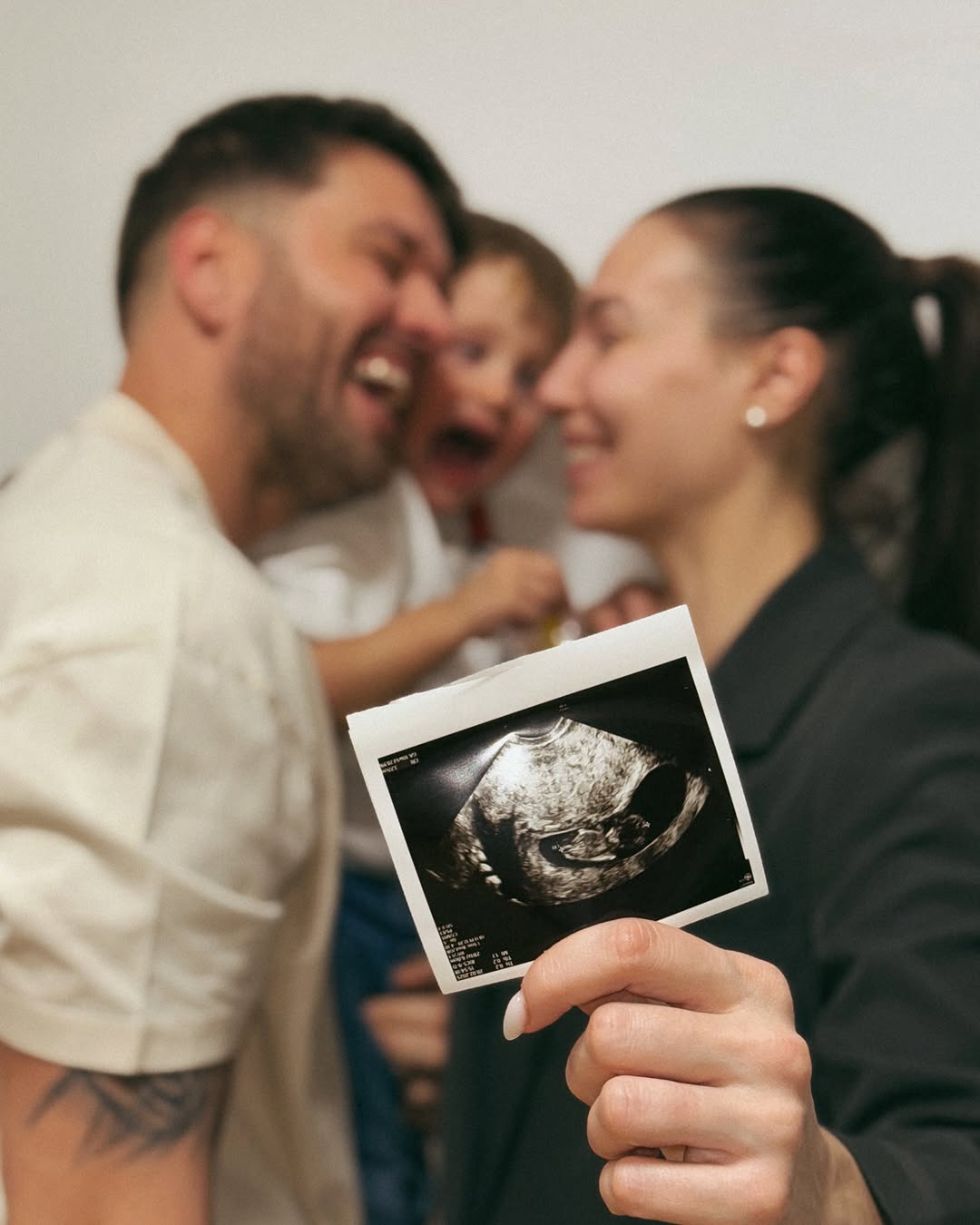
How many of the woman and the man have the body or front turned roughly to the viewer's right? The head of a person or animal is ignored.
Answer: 1

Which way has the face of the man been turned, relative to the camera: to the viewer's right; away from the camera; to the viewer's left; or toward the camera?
to the viewer's right

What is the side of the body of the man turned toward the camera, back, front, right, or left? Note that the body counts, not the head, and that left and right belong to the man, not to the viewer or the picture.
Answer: right

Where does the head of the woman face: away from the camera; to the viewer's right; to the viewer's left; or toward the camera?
to the viewer's left

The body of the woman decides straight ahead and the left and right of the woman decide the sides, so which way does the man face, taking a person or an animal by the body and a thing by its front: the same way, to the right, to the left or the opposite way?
the opposite way

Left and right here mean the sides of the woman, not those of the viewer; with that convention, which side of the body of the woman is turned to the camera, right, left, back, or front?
left
